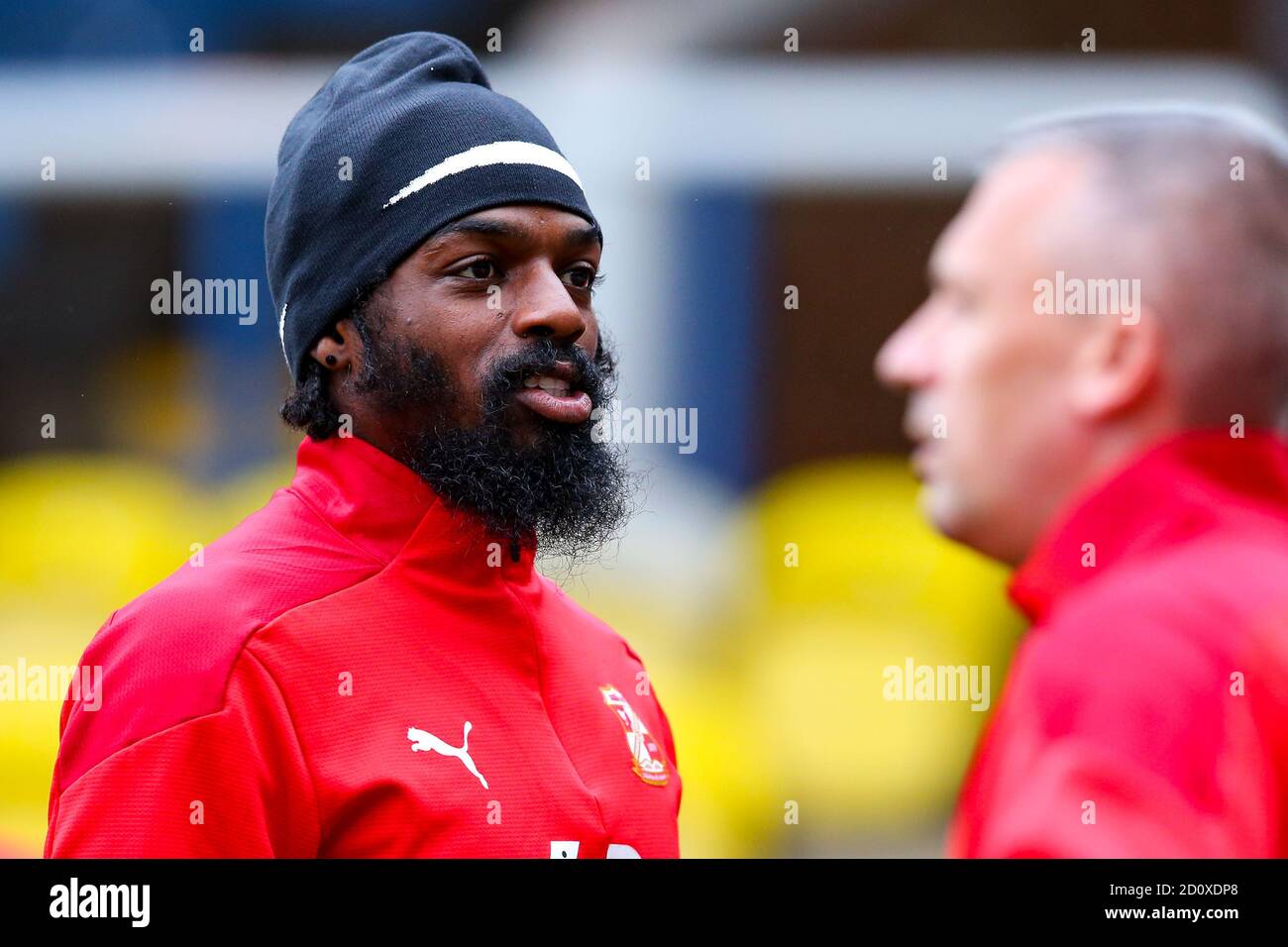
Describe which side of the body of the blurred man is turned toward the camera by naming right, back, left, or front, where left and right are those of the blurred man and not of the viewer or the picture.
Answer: left

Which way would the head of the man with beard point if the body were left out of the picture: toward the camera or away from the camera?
toward the camera

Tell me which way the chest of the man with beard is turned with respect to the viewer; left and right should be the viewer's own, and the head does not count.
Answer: facing the viewer and to the right of the viewer

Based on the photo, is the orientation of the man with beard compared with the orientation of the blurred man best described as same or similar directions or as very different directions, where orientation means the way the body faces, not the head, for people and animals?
very different directions

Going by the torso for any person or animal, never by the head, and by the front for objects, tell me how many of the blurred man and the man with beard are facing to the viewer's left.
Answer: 1

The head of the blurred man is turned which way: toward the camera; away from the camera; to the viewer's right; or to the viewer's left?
to the viewer's left

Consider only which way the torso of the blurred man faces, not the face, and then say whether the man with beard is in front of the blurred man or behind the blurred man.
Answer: in front
